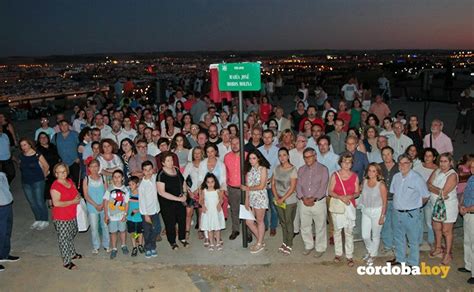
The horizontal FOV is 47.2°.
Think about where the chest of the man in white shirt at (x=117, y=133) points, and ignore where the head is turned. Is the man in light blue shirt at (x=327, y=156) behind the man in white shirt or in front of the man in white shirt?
in front

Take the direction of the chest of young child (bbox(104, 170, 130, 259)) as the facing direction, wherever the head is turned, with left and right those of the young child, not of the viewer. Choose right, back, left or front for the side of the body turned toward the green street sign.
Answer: left

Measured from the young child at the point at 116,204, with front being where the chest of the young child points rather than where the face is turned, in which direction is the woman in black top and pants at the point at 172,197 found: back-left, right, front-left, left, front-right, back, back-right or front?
left

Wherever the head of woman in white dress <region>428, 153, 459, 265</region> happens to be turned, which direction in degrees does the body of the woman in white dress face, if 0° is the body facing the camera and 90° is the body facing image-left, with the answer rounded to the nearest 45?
approximately 45°

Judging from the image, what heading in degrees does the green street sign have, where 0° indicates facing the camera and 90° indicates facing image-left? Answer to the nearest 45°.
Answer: approximately 0°

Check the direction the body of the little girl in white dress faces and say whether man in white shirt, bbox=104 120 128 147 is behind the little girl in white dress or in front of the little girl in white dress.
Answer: behind

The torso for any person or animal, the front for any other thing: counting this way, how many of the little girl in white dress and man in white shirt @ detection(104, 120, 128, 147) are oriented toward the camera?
2

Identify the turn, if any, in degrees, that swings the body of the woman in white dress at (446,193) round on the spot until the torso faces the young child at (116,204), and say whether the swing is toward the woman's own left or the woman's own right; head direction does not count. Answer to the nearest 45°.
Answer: approximately 45° to the woman's own right

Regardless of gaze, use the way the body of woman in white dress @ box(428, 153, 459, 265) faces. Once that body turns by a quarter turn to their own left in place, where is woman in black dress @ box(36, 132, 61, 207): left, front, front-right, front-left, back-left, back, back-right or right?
back-right
